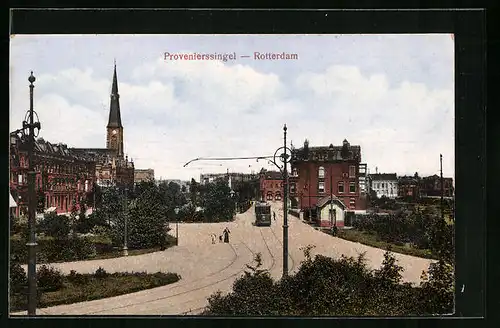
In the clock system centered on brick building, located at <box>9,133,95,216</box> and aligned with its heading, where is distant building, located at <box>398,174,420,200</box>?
The distant building is roughly at 11 o'clock from the brick building.

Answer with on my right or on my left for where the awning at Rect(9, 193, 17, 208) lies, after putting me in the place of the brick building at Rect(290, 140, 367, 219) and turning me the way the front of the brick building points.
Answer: on my right

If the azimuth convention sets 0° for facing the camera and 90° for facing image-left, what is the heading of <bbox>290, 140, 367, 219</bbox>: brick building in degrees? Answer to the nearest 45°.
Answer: approximately 0°

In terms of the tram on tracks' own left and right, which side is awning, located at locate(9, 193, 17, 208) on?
on its right

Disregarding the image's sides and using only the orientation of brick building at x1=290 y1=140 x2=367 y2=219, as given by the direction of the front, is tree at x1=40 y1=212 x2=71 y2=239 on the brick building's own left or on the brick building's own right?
on the brick building's own right

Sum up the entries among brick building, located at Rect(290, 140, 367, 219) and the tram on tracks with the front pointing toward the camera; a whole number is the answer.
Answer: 2

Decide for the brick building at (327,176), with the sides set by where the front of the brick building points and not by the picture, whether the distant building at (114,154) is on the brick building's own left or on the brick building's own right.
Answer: on the brick building's own right
